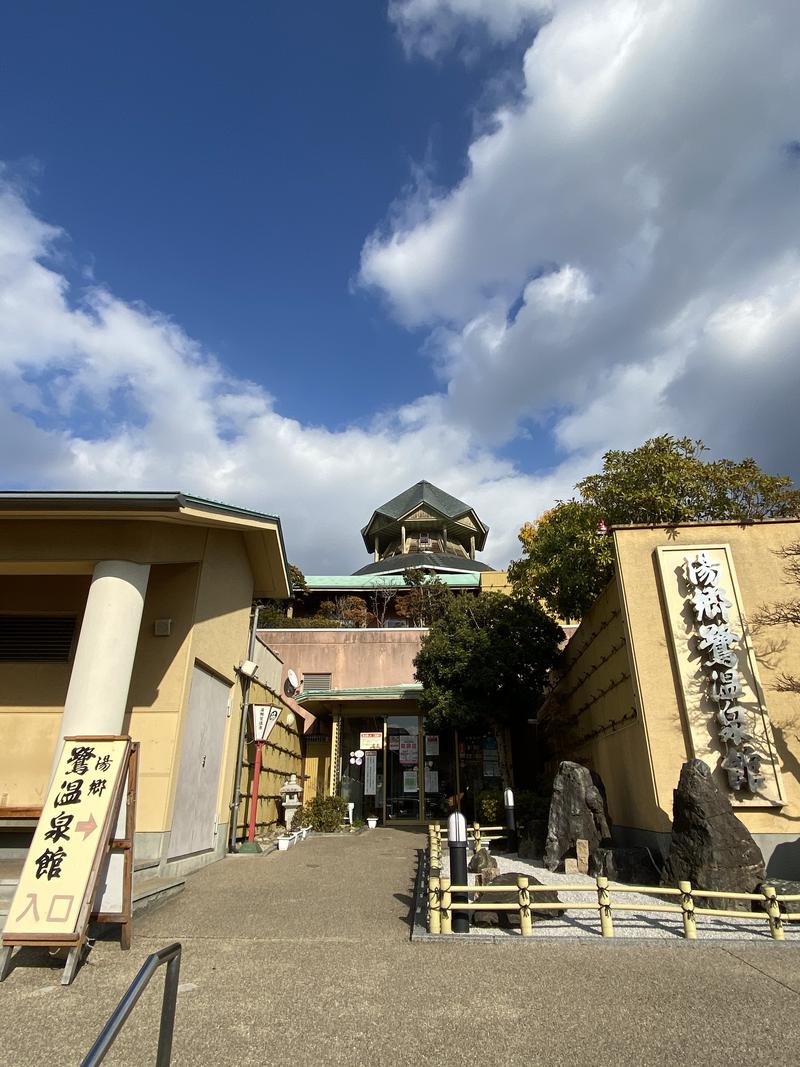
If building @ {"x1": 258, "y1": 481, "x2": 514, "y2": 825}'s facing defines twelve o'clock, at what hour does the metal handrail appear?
The metal handrail is roughly at 12 o'clock from the building.

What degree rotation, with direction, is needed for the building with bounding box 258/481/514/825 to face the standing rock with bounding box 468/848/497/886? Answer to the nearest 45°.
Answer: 0° — it already faces it

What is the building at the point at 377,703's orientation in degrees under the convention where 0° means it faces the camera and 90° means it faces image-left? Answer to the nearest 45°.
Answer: approximately 0°

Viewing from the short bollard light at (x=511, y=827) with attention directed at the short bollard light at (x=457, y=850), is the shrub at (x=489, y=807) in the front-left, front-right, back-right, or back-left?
back-right

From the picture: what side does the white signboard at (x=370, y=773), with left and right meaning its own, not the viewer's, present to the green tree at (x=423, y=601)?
back

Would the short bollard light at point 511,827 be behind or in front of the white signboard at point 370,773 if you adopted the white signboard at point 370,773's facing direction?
in front

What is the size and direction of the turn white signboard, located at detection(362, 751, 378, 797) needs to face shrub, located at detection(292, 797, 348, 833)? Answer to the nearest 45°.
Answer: approximately 45° to its right

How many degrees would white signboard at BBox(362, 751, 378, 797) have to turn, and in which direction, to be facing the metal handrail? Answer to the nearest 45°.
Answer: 0° — it already faces it

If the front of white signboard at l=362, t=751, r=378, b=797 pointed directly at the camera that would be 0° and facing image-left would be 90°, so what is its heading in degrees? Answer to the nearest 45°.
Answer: approximately 0°

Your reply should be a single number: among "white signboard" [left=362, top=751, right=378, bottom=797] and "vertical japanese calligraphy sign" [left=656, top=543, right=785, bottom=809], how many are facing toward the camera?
2

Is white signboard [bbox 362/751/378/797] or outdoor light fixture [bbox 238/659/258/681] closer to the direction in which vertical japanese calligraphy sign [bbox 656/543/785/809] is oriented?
the outdoor light fixture

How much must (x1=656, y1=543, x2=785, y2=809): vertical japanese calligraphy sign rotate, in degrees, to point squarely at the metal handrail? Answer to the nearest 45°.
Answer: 0° — it already faces it
